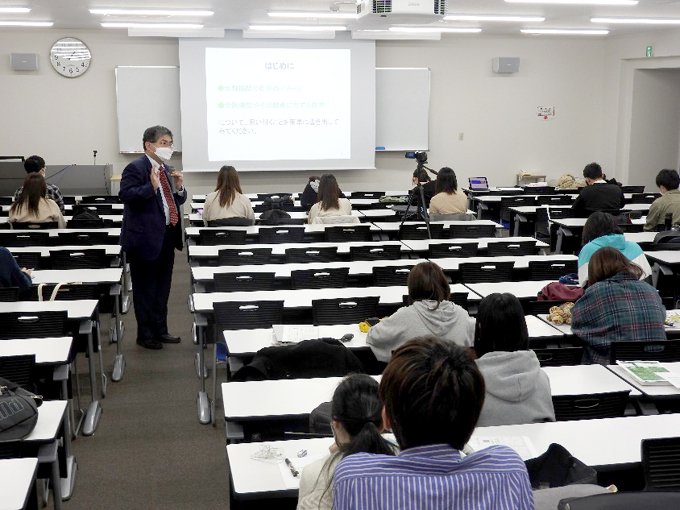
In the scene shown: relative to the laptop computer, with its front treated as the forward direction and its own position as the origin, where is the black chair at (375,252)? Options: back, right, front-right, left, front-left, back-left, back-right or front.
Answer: front

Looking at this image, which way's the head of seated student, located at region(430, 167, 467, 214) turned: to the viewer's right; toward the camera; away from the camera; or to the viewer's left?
away from the camera

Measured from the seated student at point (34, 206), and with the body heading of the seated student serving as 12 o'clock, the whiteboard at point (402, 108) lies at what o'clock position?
The whiteboard is roughly at 2 o'clock from the seated student.

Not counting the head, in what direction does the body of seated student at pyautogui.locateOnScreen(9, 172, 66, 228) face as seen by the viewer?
away from the camera

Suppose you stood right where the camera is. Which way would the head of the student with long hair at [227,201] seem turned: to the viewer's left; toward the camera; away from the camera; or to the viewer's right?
away from the camera

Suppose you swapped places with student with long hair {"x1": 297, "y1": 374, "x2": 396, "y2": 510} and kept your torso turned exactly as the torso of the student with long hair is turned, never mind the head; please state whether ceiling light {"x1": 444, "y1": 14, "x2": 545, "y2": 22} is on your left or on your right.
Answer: on your right

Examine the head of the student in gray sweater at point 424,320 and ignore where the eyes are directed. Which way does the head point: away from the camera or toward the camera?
away from the camera

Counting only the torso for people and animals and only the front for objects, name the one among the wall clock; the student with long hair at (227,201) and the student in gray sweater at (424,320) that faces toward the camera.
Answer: the wall clock

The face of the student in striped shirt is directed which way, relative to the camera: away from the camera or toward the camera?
away from the camera

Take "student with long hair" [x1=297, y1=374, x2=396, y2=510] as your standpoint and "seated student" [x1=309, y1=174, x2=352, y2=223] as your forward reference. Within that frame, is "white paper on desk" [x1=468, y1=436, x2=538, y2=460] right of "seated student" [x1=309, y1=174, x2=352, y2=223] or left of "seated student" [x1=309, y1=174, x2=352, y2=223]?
right

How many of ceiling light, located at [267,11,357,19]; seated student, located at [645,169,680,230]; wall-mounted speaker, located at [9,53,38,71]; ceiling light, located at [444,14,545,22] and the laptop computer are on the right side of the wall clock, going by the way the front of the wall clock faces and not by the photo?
1

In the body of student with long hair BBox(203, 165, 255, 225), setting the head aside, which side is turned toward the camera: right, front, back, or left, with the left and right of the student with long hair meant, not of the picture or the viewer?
back

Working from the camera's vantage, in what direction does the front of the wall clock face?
facing the viewer

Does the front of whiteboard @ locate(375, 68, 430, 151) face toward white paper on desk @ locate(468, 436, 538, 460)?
yes

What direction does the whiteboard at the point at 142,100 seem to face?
toward the camera

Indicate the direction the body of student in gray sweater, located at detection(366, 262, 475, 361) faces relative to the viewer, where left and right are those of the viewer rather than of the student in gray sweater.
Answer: facing away from the viewer
